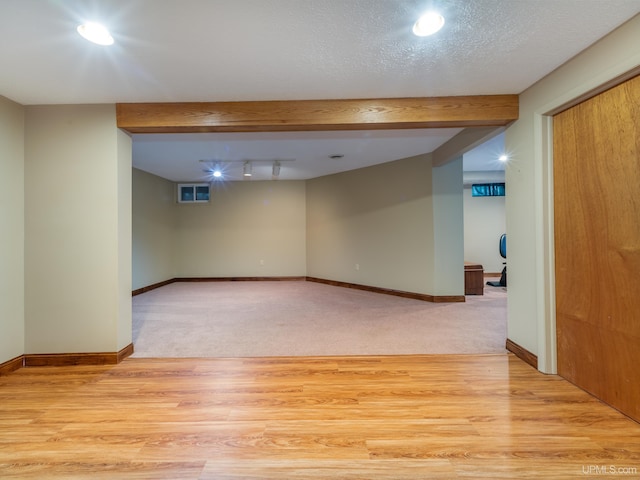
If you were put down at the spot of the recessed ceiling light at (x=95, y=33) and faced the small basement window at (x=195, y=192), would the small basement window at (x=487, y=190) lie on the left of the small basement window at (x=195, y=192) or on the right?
right

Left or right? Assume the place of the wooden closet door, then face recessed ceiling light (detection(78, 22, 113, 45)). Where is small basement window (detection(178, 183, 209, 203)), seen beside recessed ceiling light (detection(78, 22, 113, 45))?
right
